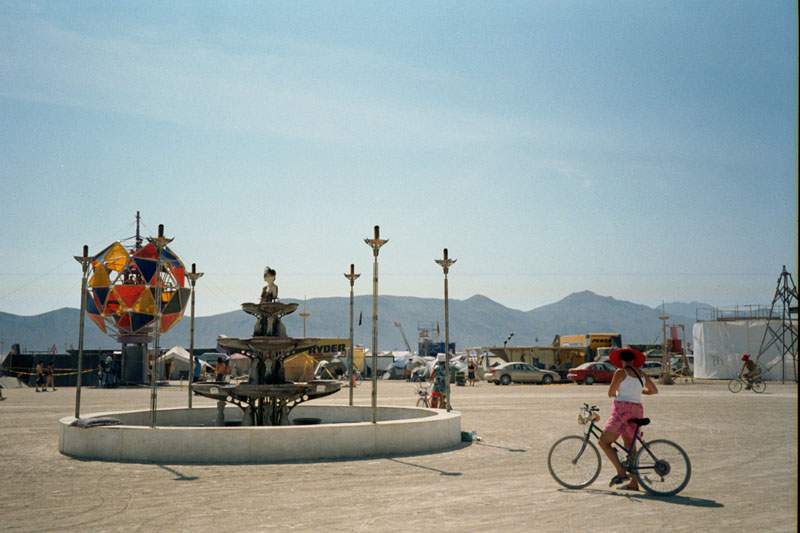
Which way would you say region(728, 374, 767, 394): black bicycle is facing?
to the viewer's left

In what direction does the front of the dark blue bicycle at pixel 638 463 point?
to the viewer's left

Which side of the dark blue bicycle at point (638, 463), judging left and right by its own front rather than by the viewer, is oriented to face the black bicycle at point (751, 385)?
right

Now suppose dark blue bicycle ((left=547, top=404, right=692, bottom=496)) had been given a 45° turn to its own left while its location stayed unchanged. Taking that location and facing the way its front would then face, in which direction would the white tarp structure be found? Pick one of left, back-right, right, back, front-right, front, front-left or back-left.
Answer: back-right

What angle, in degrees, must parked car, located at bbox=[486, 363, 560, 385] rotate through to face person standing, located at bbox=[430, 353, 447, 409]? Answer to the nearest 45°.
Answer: approximately 90° to its right

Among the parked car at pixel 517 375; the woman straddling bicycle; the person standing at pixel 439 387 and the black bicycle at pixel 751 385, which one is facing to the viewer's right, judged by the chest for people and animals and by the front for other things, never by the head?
the parked car

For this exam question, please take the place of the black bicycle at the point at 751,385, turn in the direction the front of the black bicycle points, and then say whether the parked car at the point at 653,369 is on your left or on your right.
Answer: on your right
